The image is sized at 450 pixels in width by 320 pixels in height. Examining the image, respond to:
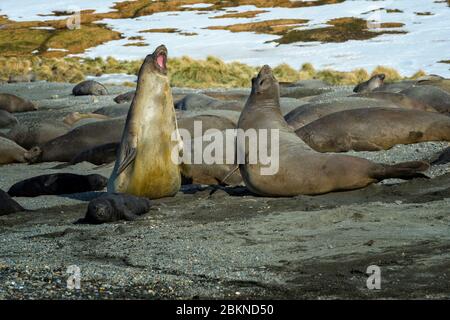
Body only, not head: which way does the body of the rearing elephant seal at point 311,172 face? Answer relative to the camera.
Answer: to the viewer's left

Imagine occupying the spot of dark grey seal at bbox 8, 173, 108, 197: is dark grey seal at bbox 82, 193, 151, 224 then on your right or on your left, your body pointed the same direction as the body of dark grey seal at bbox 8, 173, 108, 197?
on your right

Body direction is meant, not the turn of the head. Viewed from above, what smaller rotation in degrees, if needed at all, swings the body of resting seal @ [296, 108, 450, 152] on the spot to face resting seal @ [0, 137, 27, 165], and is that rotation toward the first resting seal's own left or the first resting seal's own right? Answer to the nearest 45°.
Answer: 0° — it already faces it

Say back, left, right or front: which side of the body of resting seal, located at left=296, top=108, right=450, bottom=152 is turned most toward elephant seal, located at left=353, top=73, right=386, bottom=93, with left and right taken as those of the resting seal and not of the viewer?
right

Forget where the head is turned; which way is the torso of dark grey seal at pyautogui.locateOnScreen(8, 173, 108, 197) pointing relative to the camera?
to the viewer's right

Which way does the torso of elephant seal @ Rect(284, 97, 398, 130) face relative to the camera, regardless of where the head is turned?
to the viewer's left

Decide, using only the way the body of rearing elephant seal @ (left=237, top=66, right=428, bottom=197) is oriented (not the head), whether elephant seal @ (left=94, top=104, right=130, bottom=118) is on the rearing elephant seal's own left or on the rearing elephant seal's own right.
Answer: on the rearing elephant seal's own right

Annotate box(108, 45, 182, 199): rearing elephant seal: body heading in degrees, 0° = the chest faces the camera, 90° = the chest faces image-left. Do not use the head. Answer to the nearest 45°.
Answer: approximately 315°

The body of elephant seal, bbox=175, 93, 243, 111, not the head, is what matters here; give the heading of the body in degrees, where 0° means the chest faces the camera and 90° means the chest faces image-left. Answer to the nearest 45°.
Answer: approximately 90°
